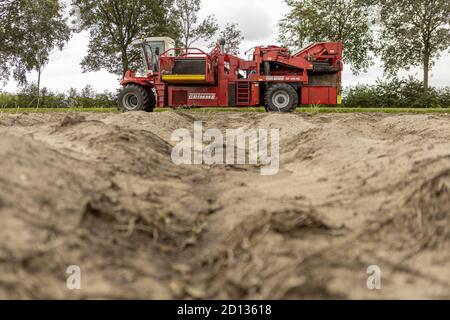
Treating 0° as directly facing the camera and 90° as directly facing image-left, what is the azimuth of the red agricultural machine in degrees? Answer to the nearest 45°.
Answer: approximately 90°

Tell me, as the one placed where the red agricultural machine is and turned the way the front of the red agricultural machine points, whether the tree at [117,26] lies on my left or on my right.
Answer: on my right

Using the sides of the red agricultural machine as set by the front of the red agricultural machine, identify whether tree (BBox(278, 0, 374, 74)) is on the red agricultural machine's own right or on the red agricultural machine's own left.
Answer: on the red agricultural machine's own right

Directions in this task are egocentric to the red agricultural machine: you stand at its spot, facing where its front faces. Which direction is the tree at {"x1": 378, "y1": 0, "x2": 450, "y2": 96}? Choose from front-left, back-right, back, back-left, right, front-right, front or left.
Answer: back-right

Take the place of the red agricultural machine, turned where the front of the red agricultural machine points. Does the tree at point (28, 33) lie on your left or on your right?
on your right
